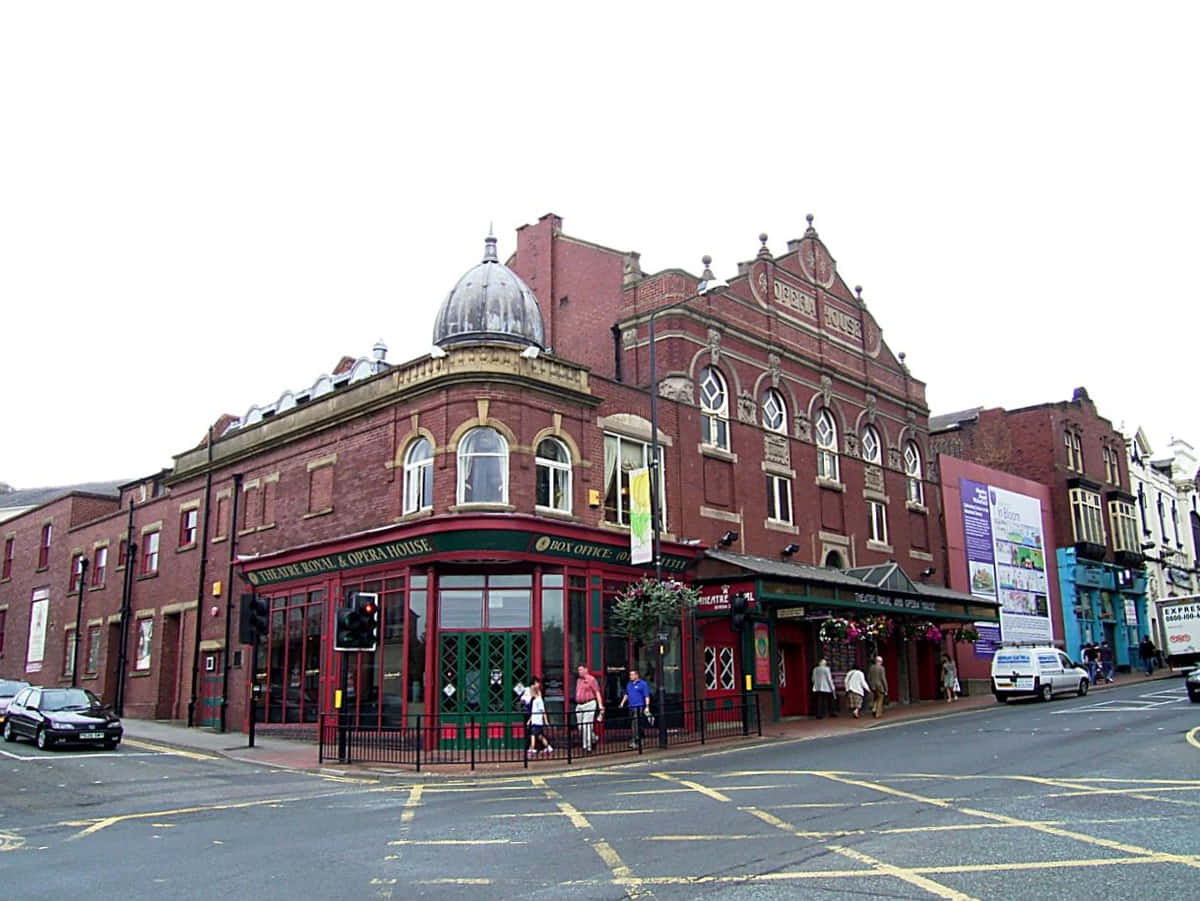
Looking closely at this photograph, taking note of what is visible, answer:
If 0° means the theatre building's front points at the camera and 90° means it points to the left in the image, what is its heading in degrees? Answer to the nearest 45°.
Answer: approximately 315°

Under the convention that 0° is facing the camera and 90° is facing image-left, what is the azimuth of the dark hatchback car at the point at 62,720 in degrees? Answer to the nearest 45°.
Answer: approximately 315°

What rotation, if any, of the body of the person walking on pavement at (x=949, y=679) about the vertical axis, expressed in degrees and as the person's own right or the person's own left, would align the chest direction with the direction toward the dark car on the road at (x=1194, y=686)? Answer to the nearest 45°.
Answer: approximately 90° to the person's own left

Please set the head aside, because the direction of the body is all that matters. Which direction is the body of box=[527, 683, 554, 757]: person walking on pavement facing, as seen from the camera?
to the viewer's left

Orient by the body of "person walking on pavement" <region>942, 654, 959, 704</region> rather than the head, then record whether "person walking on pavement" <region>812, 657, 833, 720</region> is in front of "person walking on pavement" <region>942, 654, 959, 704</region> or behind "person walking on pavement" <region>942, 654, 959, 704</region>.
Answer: in front

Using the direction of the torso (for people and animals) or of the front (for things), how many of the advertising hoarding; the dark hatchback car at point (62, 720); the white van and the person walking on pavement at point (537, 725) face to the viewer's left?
1

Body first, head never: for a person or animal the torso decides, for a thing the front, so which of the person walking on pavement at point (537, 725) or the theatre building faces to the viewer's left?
the person walking on pavement

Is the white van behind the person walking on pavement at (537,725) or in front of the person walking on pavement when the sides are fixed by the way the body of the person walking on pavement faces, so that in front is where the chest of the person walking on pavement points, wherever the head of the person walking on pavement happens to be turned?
behind

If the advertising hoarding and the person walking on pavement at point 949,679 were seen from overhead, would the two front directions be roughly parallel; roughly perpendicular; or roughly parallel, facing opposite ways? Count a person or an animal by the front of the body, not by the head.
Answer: roughly perpendicular

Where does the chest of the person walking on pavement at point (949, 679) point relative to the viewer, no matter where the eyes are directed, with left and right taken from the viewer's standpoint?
facing the viewer and to the left of the viewer

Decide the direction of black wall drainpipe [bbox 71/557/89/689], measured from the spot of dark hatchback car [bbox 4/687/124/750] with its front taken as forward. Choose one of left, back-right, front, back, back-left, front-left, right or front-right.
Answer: back-left

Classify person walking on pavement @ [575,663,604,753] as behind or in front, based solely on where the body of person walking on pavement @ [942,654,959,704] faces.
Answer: in front
